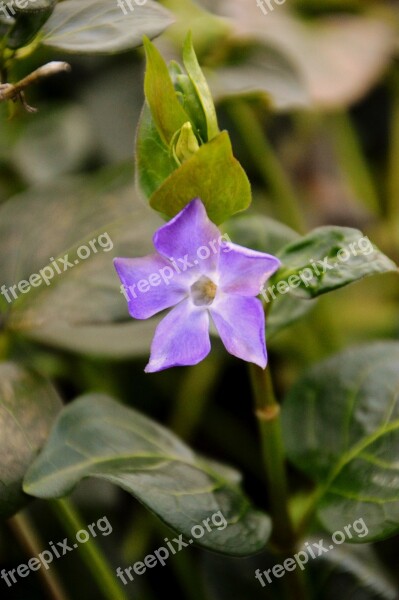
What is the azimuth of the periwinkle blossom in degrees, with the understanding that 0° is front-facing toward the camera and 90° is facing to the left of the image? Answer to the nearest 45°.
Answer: approximately 0°
